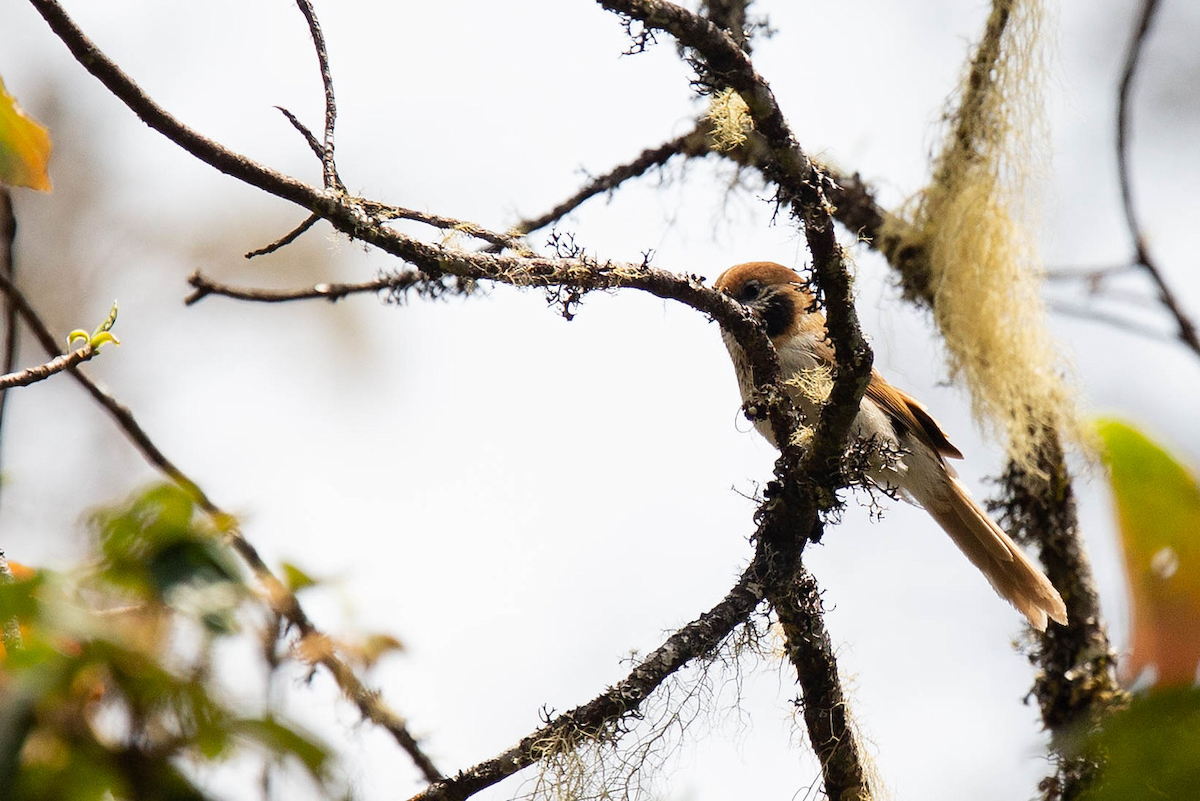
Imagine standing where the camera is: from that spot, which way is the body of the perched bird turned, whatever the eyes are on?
to the viewer's left

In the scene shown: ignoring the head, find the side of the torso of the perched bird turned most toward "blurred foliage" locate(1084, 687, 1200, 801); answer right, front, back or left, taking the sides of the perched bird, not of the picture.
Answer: left

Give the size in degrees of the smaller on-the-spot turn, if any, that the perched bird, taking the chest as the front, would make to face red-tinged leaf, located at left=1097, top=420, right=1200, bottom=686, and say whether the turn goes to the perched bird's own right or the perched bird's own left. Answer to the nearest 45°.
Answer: approximately 90° to the perched bird's own left
